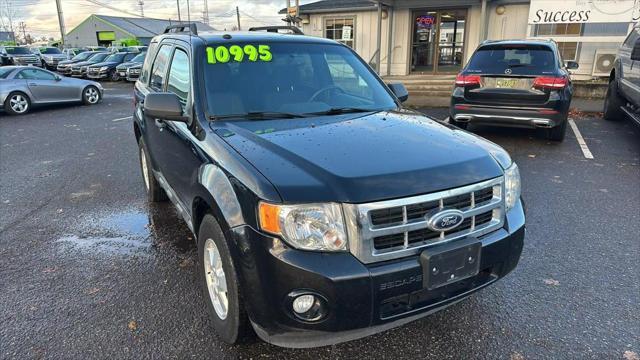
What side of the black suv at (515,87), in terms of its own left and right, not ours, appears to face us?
back

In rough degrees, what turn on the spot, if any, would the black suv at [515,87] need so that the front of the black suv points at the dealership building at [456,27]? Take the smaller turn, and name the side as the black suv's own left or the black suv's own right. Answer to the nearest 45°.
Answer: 0° — it already faces it

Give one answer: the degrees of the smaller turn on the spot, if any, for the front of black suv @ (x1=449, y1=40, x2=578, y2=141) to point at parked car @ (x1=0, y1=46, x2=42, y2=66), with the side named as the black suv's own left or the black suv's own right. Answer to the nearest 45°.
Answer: approximately 45° to the black suv's own left

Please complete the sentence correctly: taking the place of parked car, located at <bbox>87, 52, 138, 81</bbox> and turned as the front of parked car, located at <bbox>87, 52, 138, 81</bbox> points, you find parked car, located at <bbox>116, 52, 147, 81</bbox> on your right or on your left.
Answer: on your left

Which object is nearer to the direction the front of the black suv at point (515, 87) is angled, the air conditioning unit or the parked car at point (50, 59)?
the air conditioning unit

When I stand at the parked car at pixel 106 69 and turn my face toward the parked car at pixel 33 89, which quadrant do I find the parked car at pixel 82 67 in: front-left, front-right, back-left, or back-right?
back-right

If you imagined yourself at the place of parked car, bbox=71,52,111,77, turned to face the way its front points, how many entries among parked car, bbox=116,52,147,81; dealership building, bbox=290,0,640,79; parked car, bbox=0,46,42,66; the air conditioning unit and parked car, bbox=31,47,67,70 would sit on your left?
3
